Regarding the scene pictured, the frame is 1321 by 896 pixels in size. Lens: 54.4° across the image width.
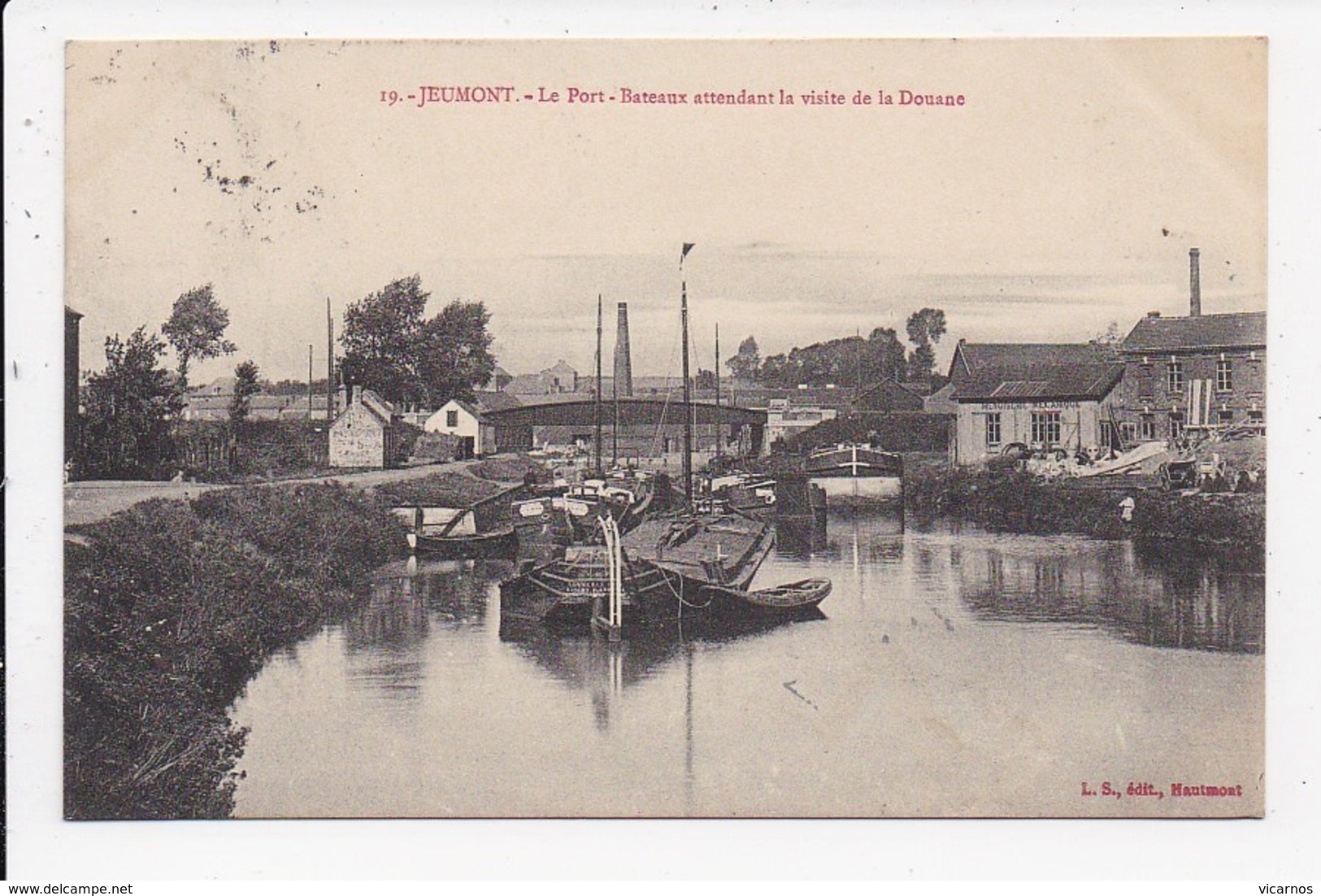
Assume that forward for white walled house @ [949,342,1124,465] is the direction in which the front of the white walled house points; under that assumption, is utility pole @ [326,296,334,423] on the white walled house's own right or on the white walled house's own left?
on the white walled house's own right

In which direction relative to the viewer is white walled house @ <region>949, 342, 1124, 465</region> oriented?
toward the camera

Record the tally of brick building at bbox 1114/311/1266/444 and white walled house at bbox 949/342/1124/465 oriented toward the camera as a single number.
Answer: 2

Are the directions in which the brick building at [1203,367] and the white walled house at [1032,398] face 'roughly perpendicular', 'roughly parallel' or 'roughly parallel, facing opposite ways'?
roughly parallel

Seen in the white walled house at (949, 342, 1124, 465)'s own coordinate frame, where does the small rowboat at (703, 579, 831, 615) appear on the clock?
The small rowboat is roughly at 12 o'clock from the white walled house.

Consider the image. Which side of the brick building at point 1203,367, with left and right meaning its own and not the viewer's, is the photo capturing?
front
